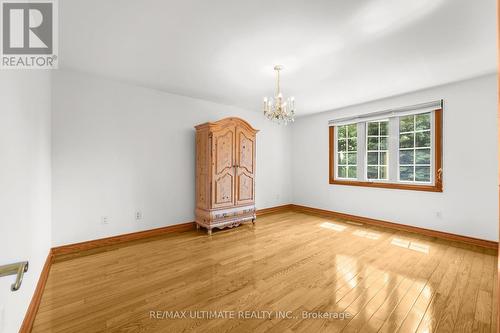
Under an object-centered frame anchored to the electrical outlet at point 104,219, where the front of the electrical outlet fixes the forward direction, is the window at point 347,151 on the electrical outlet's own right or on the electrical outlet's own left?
on the electrical outlet's own left

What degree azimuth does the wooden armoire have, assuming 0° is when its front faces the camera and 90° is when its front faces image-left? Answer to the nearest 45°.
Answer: approximately 315°

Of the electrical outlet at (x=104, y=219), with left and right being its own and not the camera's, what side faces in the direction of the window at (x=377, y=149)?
left

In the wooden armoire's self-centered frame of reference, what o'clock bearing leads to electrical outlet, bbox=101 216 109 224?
The electrical outlet is roughly at 4 o'clock from the wooden armoire.

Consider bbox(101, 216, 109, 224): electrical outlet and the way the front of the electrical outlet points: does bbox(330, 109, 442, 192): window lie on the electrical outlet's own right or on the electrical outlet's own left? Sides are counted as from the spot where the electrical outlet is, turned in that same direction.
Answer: on the electrical outlet's own left

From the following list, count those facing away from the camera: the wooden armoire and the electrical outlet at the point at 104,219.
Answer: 0

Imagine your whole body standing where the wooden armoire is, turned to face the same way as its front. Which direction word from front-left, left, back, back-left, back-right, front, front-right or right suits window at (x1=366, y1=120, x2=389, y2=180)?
front-left

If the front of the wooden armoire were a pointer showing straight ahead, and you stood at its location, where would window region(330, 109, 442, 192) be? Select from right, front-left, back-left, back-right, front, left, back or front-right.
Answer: front-left

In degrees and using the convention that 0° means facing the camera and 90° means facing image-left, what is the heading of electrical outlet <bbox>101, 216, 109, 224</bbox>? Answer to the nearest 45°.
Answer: approximately 0°

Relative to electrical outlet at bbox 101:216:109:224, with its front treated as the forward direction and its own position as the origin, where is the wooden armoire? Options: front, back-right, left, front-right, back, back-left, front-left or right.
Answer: left
